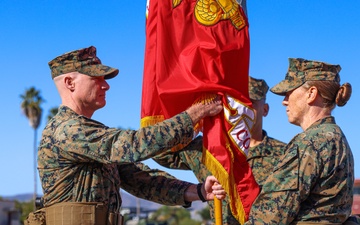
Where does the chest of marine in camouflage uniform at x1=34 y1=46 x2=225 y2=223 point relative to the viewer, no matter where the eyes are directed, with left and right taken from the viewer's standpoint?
facing to the right of the viewer

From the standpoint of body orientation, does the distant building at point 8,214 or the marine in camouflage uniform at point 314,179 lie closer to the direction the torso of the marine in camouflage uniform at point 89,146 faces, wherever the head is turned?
the marine in camouflage uniform

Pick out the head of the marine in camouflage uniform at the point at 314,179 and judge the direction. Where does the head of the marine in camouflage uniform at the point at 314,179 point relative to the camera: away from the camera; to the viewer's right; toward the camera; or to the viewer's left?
to the viewer's left

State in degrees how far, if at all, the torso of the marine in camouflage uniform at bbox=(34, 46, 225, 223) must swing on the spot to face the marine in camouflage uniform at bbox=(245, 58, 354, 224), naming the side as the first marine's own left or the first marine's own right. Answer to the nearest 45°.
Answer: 0° — they already face them

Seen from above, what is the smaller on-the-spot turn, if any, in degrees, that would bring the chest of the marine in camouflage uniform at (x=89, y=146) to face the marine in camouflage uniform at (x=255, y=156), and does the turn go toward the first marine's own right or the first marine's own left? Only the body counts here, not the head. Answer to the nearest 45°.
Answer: approximately 45° to the first marine's own left
